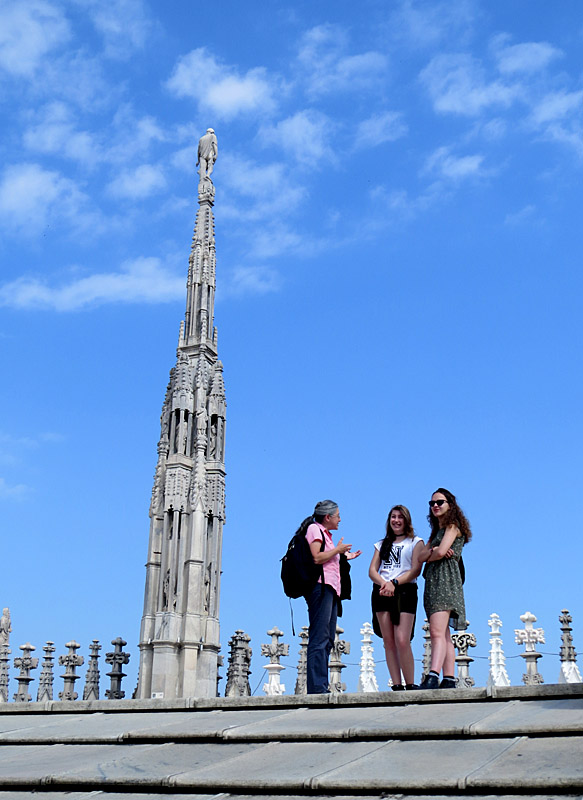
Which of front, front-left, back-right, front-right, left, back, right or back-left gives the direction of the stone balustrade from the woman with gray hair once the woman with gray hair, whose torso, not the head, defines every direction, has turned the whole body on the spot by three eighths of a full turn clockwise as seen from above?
back-right

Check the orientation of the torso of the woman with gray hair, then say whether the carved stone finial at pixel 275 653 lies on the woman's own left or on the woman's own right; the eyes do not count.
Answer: on the woman's own left

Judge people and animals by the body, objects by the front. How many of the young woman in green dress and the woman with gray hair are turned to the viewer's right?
1

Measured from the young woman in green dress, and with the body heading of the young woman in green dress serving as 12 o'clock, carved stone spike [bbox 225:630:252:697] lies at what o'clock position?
The carved stone spike is roughly at 4 o'clock from the young woman in green dress.

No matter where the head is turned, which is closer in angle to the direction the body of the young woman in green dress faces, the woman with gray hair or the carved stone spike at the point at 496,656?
the woman with gray hair

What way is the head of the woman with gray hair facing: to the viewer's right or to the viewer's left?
to the viewer's right

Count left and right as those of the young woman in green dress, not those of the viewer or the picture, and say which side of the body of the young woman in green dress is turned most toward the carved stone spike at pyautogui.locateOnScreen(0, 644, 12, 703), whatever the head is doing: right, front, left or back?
right

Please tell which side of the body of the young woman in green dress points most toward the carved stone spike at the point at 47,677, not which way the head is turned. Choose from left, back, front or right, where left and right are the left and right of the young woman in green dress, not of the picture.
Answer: right

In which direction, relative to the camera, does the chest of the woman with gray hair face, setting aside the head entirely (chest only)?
to the viewer's right

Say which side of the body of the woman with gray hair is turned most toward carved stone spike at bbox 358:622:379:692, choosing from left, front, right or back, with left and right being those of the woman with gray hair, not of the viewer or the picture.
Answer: left

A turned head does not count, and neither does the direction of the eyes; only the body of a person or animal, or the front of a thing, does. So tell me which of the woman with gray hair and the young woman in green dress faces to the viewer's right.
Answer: the woman with gray hair

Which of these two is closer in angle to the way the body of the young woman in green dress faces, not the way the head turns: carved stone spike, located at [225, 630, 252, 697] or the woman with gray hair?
the woman with gray hair

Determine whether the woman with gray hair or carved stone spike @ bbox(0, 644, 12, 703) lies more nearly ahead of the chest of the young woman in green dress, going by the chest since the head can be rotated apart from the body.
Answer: the woman with gray hair
